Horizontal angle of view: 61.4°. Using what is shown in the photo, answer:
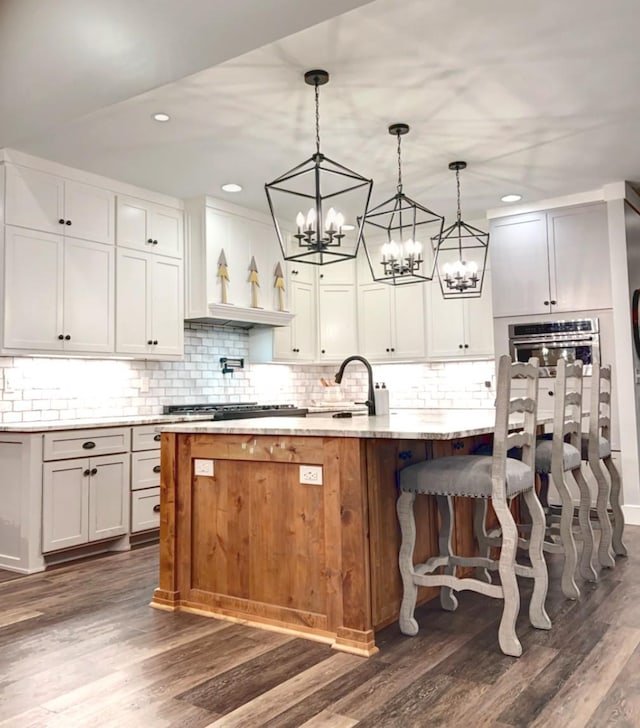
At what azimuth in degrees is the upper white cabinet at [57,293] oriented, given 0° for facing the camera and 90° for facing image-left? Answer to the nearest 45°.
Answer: approximately 315°

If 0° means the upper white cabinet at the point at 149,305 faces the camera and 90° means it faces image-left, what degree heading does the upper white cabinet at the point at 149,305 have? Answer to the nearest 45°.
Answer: approximately 315°

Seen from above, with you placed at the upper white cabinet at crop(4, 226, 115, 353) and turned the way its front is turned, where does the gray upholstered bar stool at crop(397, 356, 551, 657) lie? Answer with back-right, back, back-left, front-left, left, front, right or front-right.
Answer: front

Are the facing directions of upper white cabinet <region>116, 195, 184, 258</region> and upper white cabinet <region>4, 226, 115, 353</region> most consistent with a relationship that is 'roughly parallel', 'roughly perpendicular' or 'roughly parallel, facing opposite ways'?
roughly parallel

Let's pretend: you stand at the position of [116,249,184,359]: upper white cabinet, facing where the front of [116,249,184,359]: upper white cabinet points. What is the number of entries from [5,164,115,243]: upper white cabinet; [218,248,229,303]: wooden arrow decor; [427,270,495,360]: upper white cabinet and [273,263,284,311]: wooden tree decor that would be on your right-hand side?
1

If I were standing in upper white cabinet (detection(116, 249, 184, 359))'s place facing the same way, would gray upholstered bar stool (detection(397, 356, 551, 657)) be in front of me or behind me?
in front

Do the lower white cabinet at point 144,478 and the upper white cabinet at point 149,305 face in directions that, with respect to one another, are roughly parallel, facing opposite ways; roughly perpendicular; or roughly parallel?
roughly parallel

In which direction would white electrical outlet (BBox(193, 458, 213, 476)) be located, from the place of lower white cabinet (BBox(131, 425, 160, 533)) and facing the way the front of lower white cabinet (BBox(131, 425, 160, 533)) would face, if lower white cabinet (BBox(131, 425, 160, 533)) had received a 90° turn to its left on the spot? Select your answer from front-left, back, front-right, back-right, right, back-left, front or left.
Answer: back-right

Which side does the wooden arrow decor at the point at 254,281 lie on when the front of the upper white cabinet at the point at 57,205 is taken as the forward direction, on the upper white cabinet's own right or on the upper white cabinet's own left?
on the upper white cabinet's own left

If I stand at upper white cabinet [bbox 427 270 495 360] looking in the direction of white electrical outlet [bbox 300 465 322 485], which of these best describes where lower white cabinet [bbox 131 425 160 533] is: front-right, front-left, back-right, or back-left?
front-right

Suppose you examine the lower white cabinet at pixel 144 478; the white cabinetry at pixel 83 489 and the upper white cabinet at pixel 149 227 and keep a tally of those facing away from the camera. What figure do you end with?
0

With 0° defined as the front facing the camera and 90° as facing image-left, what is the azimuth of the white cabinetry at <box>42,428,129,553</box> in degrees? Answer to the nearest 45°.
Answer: approximately 315°

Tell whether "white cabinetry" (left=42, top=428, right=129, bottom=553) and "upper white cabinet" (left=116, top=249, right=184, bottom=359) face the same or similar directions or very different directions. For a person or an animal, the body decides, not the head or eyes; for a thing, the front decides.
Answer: same or similar directions

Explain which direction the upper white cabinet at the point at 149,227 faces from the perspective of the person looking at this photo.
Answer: facing the viewer and to the right of the viewer

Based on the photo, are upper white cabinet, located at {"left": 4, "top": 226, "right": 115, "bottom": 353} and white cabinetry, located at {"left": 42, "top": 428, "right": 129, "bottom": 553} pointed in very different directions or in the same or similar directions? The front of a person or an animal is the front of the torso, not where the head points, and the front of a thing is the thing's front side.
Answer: same or similar directions
